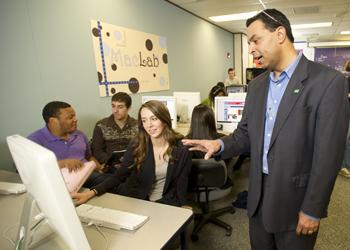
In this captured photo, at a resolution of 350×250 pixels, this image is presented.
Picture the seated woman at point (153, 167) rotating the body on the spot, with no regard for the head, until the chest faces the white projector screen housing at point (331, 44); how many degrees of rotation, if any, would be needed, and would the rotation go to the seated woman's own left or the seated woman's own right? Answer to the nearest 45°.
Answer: approximately 180°

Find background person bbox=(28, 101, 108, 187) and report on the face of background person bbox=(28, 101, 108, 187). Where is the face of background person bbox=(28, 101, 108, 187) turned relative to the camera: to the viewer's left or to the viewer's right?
to the viewer's right

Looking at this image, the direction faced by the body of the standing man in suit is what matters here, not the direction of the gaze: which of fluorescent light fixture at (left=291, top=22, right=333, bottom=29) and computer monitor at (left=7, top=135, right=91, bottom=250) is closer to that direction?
the computer monitor

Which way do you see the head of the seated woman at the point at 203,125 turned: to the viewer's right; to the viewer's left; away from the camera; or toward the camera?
away from the camera

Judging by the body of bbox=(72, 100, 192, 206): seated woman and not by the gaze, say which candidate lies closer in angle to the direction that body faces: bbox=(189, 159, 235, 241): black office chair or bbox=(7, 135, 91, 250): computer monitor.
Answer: the computer monitor

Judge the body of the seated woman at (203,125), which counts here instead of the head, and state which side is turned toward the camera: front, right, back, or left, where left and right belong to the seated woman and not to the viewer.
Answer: back

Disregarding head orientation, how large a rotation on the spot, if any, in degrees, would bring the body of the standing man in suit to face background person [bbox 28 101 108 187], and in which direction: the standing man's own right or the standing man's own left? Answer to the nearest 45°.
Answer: approximately 45° to the standing man's own right

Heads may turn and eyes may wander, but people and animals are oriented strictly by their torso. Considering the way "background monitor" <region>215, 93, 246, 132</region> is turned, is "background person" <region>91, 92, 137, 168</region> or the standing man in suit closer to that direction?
the standing man in suit

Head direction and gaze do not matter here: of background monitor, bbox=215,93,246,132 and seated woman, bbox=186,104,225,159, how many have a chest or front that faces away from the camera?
1

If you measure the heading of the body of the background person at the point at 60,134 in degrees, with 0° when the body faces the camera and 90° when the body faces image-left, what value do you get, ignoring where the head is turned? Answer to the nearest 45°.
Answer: approximately 315°

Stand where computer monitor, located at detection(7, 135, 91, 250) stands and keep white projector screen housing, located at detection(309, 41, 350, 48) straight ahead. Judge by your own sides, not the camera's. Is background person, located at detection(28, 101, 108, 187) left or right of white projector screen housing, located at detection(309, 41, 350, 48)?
left

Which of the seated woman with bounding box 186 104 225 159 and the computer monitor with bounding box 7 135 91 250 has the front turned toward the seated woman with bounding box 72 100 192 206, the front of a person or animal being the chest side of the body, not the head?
the computer monitor
